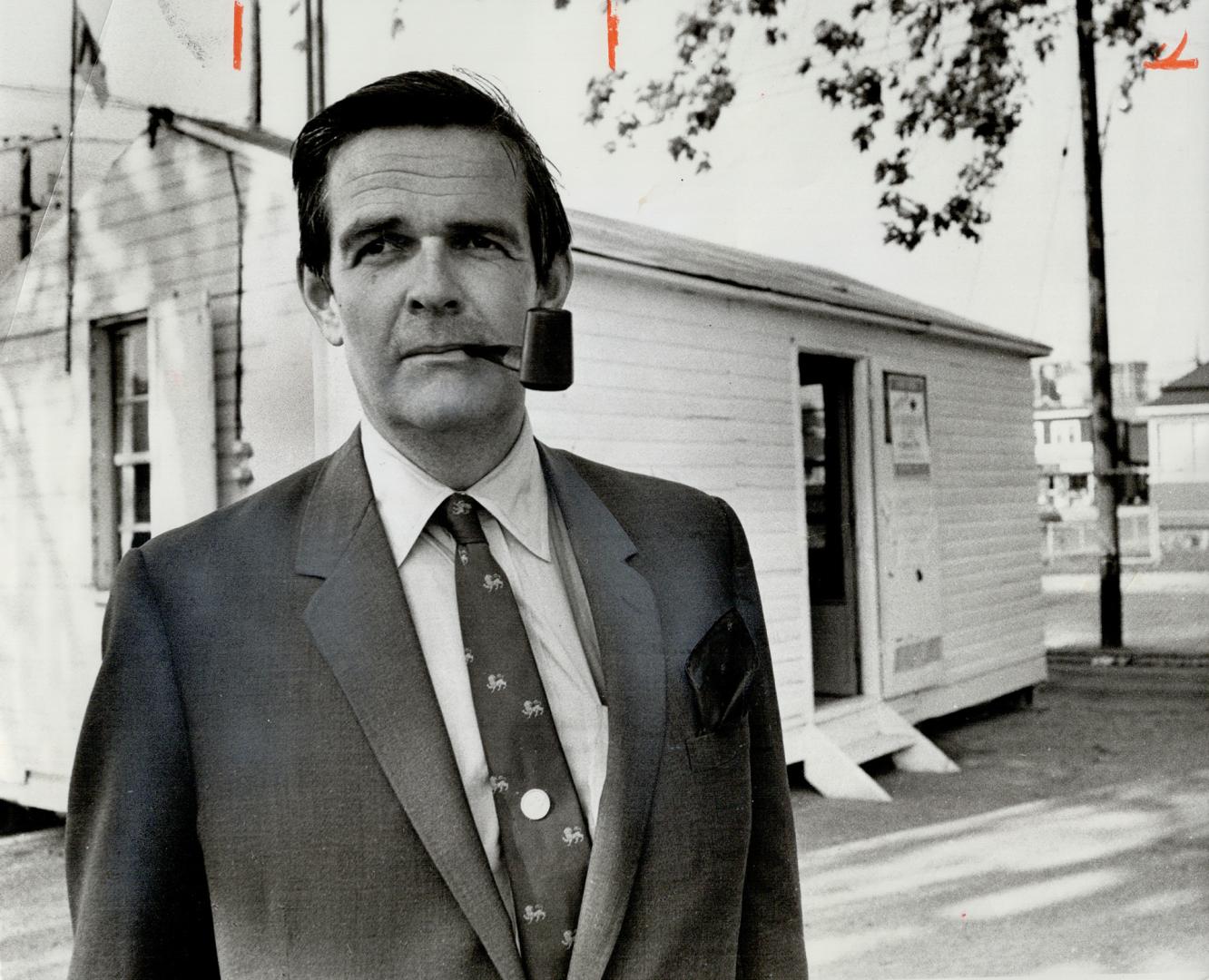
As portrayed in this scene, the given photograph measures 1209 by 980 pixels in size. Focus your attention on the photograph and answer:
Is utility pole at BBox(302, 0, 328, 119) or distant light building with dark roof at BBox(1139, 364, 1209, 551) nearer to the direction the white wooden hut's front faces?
the distant light building with dark roof

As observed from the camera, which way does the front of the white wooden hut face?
facing the viewer and to the right of the viewer

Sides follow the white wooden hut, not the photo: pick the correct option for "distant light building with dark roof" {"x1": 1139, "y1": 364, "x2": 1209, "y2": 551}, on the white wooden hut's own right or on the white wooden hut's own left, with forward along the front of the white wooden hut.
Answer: on the white wooden hut's own left

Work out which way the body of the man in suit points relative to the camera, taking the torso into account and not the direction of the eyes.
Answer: toward the camera

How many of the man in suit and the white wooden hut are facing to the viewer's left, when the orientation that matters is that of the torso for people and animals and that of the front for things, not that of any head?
0

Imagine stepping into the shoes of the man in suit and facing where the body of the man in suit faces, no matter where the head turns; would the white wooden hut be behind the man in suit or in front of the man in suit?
behind

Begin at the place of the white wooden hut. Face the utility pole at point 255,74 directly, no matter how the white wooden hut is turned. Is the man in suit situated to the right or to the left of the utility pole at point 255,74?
left

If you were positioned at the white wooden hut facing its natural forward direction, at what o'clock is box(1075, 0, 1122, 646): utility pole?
The utility pole is roughly at 10 o'clock from the white wooden hut.

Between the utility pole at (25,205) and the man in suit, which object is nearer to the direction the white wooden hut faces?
the man in suit

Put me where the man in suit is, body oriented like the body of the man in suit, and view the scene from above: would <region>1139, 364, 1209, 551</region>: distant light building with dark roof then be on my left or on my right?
on my left
